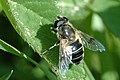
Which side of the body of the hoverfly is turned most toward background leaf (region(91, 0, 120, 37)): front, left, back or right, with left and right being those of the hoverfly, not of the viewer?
right

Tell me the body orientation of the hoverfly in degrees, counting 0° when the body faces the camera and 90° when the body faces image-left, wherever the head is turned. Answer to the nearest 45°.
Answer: approximately 135°
